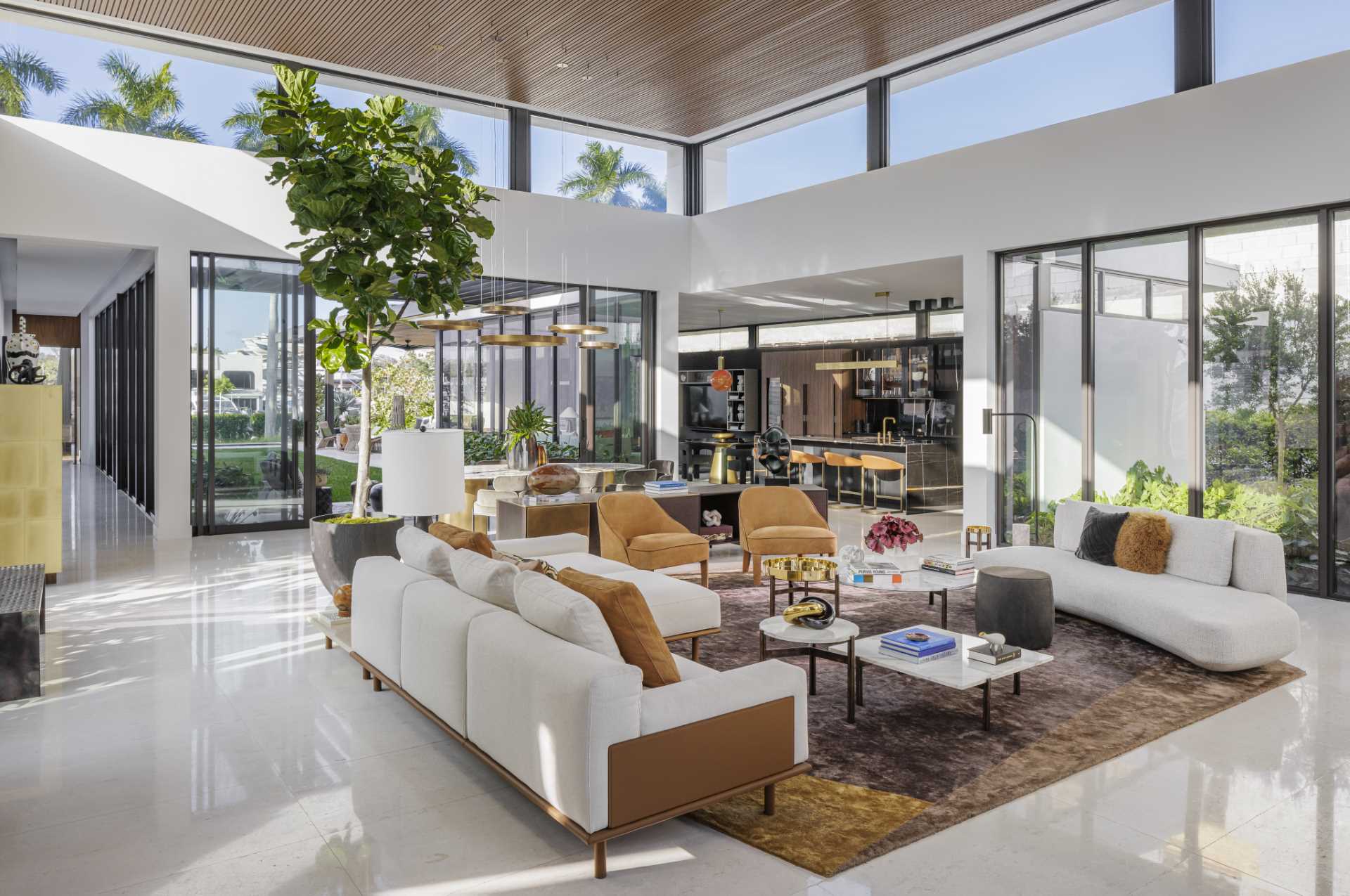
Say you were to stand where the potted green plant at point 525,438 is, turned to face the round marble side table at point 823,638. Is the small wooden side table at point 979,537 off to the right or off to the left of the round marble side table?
left

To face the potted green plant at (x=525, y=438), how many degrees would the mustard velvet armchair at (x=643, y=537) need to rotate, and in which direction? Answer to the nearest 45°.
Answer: approximately 180°

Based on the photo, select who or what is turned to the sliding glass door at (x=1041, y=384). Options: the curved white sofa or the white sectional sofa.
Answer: the white sectional sofa

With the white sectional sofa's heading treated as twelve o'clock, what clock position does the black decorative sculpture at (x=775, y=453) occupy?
The black decorative sculpture is roughly at 11 o'clock from the white sectional sofa.

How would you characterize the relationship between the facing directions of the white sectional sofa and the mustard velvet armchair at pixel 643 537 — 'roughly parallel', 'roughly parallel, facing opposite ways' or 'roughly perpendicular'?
roughly perpendicular

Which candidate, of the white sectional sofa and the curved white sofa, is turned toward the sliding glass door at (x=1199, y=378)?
the white sectional sofa

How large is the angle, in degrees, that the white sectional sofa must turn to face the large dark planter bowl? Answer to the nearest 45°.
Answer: approximately 90° to its left

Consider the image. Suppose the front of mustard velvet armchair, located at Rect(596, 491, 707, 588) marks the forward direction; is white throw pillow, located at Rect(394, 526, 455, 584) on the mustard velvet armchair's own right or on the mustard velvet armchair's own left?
on the mustard velvet armchair's own right

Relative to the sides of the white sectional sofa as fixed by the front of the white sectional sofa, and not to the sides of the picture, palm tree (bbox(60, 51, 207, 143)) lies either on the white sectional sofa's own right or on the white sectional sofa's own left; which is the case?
on the white sectional sofa's own left

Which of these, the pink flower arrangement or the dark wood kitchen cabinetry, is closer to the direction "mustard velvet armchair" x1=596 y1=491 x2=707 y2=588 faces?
the pink flower arrangement

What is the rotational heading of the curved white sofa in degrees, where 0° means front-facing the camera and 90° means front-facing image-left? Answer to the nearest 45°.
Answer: approximately 45°

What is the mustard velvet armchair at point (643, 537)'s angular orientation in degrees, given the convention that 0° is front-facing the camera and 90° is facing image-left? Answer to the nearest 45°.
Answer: approximately 315°

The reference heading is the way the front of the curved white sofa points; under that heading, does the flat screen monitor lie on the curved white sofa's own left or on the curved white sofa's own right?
on the curved white sofa's own right

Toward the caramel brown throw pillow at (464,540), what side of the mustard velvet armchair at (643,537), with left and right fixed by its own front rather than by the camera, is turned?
right

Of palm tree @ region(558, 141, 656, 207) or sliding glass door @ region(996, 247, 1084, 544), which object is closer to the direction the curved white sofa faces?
the palm tree

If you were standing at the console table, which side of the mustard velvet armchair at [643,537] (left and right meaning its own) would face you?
back

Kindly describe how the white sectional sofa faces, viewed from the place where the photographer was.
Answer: facing away from the viewer and to the right of the viewer
